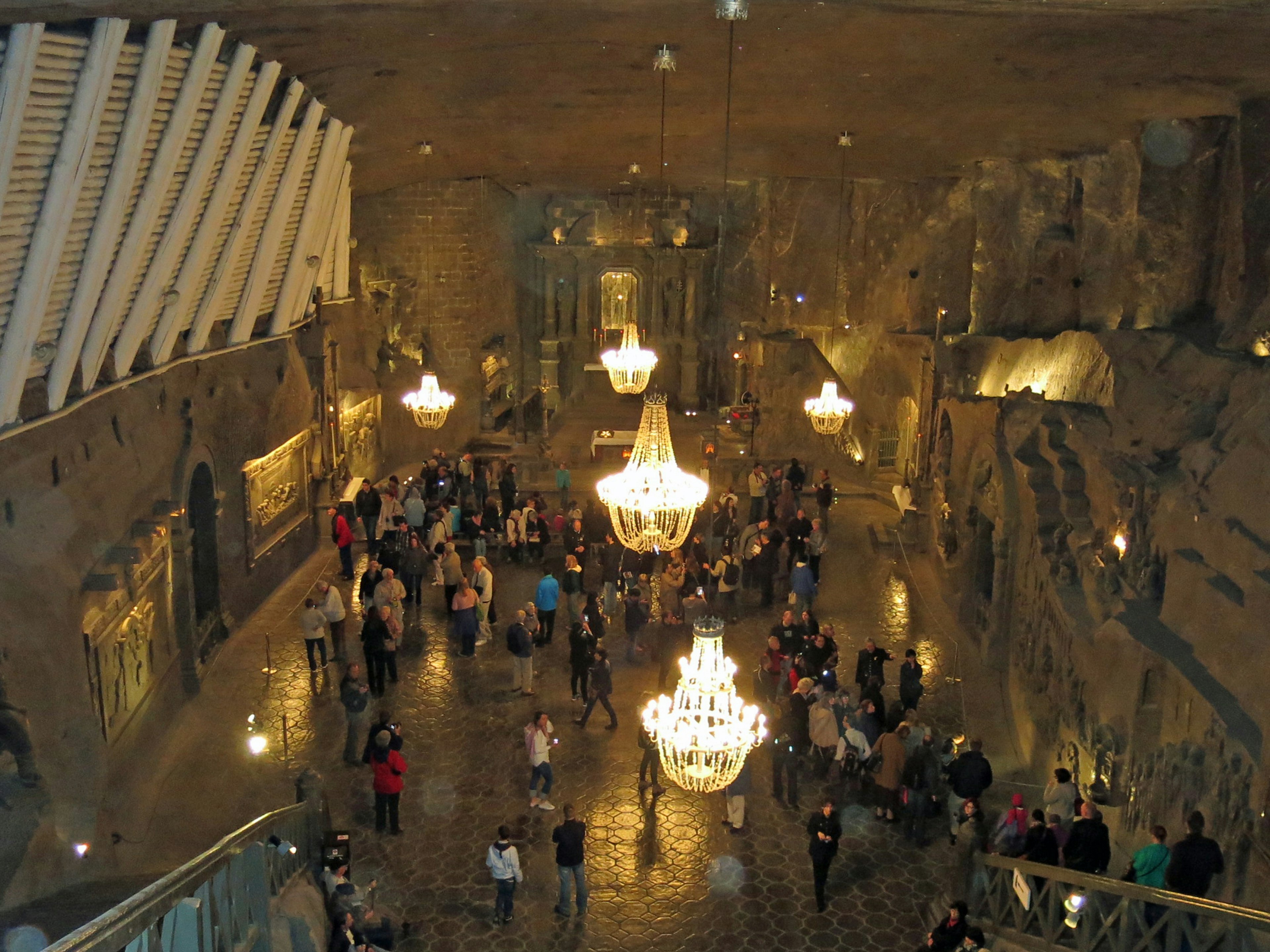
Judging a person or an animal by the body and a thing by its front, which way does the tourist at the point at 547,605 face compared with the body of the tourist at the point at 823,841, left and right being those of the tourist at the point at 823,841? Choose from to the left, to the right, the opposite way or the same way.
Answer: the opposite way

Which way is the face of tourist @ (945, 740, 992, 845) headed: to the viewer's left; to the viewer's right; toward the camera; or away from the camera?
away from the camera

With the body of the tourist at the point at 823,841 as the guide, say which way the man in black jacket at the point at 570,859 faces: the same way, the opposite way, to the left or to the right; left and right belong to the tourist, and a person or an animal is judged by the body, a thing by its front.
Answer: the opposite way

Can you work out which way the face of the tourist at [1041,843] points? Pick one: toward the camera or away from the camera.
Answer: away from the camera

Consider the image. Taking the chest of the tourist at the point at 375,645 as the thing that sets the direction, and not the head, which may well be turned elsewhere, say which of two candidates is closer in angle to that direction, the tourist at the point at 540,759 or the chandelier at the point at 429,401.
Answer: the chandelier

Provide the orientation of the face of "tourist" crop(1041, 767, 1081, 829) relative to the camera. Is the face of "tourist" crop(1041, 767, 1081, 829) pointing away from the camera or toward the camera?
away from the camera

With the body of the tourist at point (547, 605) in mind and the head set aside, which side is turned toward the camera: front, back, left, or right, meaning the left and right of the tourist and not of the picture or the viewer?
back

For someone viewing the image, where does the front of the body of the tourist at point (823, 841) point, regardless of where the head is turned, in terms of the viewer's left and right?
facing the viewer

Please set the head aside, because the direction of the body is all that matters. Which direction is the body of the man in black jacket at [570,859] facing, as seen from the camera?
away from the camera

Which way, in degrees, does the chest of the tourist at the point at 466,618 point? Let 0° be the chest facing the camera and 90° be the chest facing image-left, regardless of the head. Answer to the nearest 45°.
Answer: approximately 180°

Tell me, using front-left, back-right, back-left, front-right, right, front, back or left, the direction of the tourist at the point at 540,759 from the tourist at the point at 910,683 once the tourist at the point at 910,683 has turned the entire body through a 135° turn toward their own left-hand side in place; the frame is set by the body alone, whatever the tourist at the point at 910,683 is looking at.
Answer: back

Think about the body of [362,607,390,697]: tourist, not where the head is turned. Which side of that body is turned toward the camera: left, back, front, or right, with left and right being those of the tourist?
back

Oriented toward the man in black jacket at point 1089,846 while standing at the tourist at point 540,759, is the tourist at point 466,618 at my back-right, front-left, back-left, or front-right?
back-left

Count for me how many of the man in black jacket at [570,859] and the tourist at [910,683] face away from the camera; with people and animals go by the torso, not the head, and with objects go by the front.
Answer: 1
